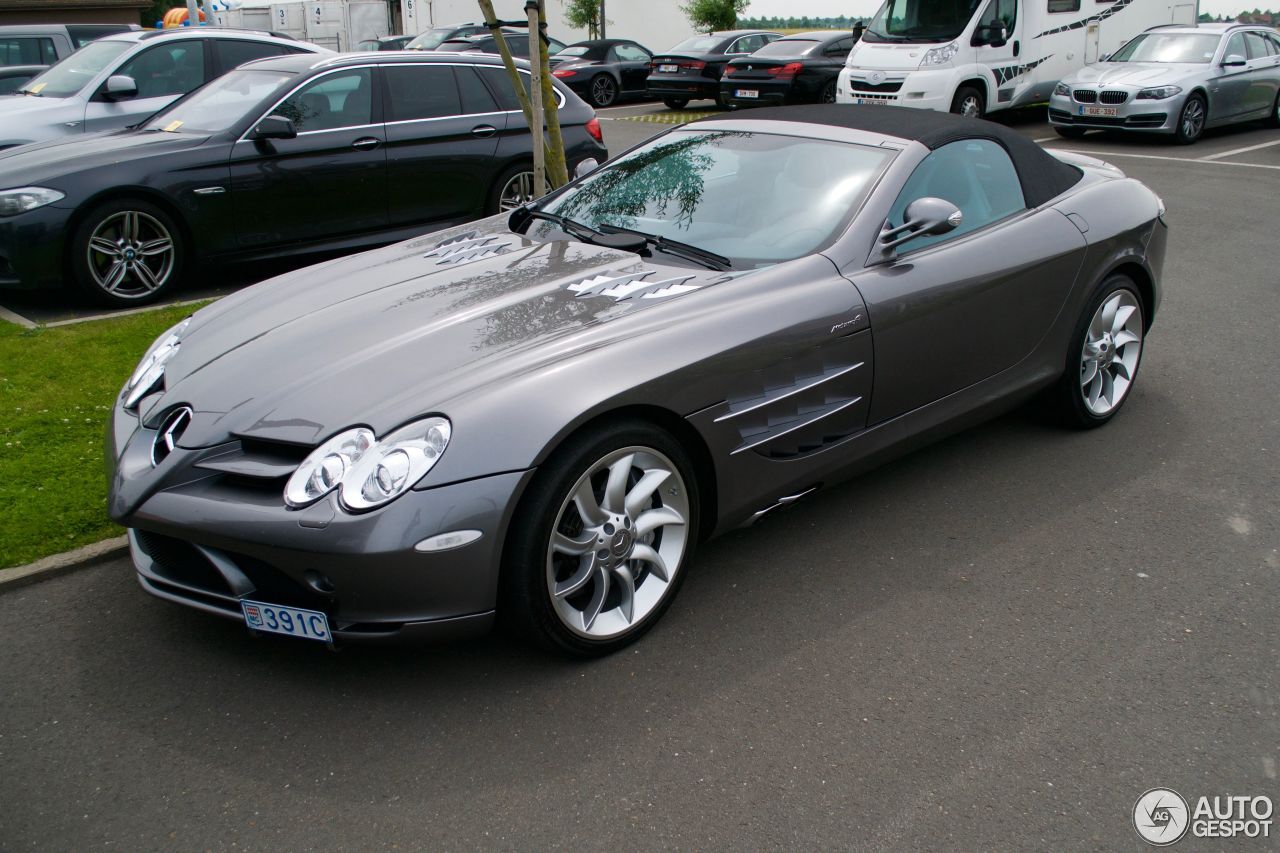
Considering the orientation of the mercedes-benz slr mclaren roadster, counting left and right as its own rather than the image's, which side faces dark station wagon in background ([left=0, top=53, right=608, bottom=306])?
right

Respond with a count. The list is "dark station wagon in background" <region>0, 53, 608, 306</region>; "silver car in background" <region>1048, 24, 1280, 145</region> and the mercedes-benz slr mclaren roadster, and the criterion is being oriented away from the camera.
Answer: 0

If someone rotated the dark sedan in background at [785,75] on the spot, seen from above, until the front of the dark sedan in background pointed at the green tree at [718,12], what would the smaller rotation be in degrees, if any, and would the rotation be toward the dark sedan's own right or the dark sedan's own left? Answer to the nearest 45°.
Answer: approximately 45° to the dark sedan's own left

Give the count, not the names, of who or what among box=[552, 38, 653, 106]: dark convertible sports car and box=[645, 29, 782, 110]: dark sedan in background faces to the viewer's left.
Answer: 0

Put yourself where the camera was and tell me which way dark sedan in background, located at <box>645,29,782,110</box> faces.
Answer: facing away from the viewer and to the right of the viewer

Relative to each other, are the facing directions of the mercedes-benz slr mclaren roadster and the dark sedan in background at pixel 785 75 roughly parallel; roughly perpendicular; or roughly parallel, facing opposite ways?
roughly parallel, facing opposite ways

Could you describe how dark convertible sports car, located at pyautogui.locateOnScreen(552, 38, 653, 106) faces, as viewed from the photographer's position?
facing away from the viewer and to the right of the viewer

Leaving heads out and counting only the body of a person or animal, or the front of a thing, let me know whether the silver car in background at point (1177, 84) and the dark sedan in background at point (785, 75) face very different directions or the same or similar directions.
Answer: very different directions

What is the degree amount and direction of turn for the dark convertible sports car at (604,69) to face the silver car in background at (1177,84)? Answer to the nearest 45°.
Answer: approximately 90° to its right

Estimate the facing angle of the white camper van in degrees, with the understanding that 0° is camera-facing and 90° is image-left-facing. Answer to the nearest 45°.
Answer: approximately 45°

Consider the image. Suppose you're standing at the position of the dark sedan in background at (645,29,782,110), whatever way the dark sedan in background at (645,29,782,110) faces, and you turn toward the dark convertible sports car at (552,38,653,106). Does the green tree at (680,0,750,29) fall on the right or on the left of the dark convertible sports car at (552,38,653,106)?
right

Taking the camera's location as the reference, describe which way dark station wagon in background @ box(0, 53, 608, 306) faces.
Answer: facing the viewer and to the left of the viewer

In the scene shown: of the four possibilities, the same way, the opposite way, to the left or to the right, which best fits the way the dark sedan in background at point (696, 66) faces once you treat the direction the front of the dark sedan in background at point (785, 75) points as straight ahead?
the same way

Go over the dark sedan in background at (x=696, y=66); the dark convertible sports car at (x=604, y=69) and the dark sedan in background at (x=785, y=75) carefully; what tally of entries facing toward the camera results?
0

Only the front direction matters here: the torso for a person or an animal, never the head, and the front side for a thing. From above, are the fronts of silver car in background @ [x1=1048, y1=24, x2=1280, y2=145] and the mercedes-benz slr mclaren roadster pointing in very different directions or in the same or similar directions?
same or similar directions

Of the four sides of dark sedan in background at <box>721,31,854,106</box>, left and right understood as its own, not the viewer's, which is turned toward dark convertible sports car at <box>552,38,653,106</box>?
left
